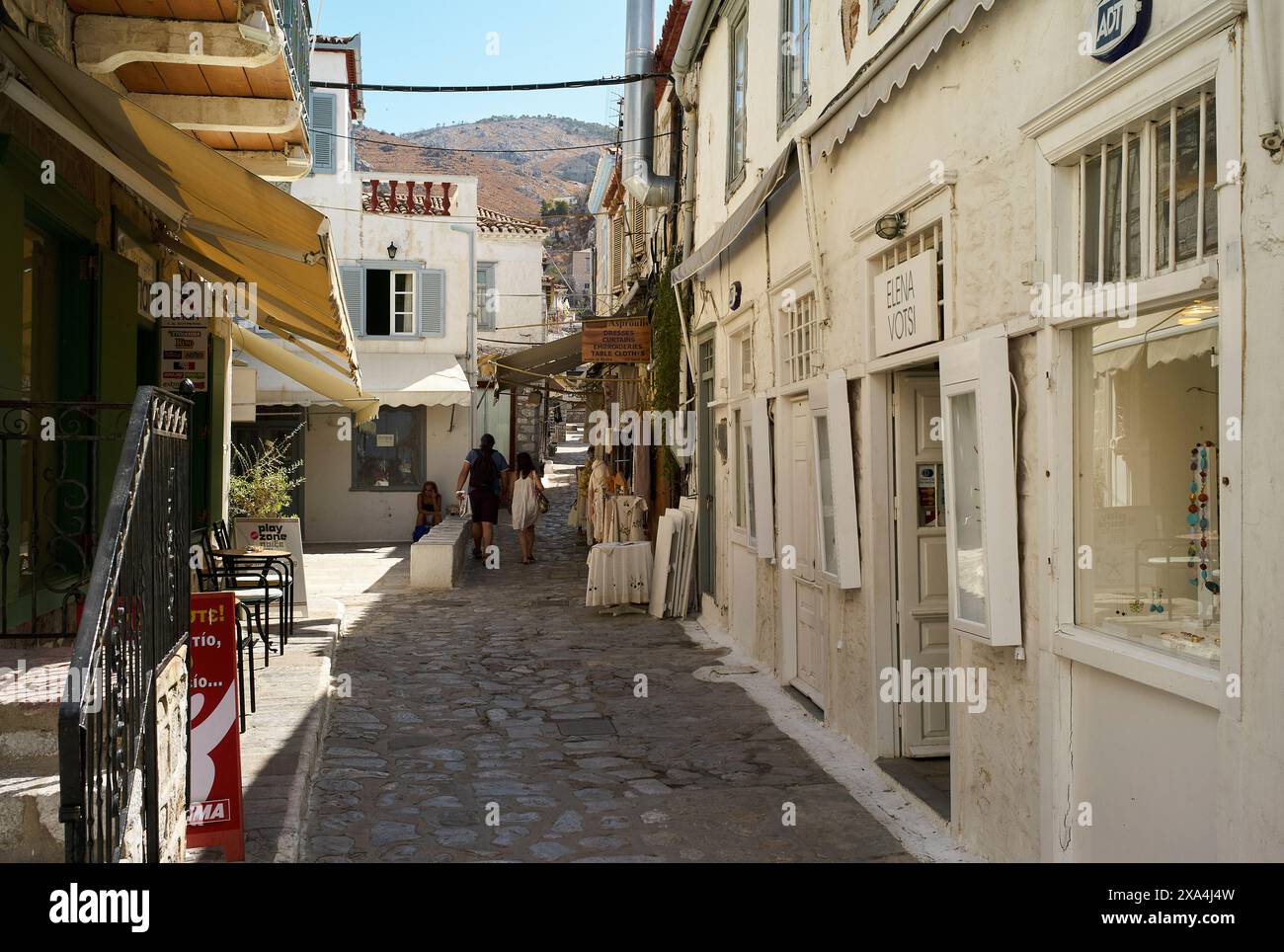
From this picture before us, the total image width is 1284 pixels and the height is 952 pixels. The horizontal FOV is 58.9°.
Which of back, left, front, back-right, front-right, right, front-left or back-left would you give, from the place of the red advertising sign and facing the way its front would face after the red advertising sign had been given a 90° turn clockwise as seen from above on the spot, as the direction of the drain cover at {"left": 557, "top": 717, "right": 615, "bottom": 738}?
back-right

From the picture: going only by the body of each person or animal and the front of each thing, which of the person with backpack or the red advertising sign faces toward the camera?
the red advertising sign

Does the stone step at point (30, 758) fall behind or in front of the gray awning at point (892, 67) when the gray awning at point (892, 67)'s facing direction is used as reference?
in front

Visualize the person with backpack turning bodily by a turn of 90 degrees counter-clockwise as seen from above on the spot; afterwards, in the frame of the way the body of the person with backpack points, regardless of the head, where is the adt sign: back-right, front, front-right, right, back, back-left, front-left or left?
left

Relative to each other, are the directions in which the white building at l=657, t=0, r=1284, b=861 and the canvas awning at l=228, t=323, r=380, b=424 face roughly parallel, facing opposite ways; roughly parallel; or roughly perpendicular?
roughly parallel, facing opposite ways

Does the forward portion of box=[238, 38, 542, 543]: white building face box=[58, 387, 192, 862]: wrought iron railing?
yes

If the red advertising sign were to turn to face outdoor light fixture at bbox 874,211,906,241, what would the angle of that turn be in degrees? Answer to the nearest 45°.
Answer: approximately 90° to its left

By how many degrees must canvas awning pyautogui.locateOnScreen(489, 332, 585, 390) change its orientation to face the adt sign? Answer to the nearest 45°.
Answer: approximately 45° to its left

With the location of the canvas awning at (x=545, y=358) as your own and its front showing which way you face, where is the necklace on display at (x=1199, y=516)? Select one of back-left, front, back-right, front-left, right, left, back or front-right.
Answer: front-left

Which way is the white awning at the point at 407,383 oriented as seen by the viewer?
toward the camera

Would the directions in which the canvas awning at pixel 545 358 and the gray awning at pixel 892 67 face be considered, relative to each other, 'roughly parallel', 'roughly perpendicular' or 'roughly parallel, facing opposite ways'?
roughly parallel

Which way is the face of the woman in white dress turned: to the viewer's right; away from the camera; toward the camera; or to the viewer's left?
away from the camera

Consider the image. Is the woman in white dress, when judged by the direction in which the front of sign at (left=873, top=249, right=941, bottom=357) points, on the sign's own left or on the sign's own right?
on the sign's own right

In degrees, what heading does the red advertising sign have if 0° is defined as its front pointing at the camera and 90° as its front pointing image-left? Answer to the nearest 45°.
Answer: approximately 0°

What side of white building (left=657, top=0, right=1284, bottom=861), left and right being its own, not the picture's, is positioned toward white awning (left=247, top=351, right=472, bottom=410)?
right

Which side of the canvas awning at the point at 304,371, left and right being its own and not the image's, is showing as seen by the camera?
right

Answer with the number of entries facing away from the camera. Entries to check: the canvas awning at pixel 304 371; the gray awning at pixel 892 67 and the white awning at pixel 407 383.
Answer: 0

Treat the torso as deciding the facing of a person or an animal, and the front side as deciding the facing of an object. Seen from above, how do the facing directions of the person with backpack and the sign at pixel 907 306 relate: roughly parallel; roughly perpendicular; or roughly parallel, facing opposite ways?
roughly perpendicular

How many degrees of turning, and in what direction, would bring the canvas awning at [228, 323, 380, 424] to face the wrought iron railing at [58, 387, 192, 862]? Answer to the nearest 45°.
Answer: approximately 90° to its right
